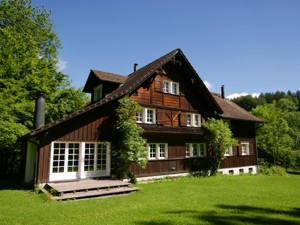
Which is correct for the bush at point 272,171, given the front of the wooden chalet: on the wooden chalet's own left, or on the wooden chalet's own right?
on the wooden chalet's own left

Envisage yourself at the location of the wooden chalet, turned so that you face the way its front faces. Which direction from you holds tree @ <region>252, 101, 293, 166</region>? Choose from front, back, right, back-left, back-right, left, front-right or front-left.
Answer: left

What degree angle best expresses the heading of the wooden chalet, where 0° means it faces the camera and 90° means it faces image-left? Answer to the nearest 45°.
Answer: approximately 315°

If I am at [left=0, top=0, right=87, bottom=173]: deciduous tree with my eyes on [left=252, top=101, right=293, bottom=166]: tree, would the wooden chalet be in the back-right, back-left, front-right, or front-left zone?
front-right

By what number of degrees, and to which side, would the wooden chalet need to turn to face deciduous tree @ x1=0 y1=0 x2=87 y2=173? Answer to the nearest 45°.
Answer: approximately 135° to its right
